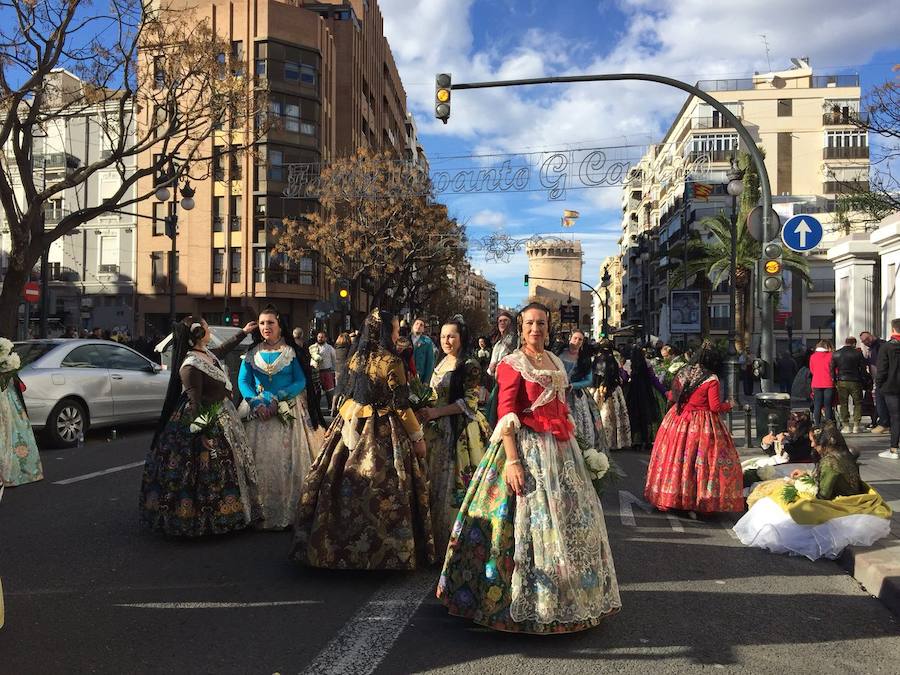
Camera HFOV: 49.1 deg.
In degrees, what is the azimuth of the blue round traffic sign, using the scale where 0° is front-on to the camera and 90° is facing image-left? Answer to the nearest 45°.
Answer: approximately 0°

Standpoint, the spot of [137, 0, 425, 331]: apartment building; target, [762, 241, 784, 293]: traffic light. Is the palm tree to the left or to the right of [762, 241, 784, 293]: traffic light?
left
